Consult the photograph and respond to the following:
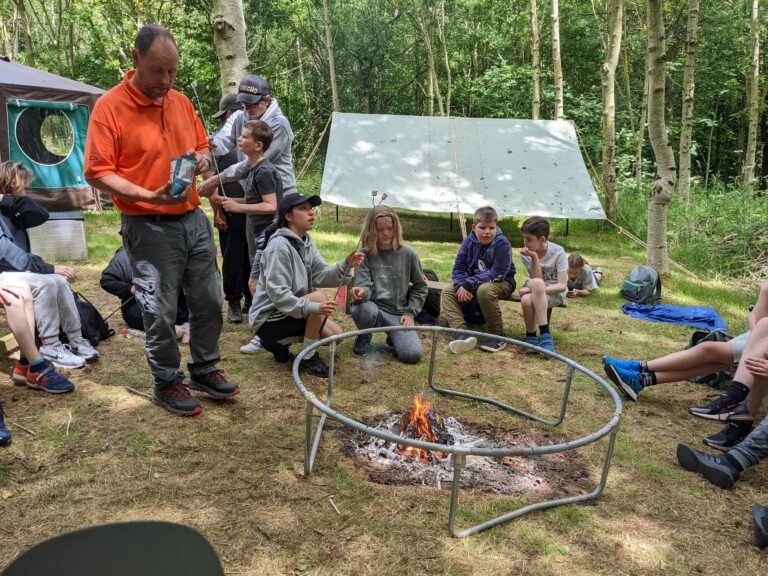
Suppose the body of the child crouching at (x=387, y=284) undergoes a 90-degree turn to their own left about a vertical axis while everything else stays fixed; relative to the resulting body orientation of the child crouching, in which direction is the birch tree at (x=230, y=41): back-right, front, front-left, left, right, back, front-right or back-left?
back-left

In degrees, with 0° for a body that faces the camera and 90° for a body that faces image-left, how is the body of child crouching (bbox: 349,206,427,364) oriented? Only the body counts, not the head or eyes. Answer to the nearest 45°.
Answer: approximately 0°

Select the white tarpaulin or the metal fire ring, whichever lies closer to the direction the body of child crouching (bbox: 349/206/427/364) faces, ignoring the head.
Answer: the metal fire ring

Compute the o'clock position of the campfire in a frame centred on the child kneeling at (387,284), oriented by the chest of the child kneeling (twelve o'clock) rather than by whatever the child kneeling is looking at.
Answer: The campfire is roughly at 12 o'clock from the child kneeling.

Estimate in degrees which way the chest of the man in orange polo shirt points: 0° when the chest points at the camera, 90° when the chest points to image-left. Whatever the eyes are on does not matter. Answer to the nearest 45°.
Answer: approximately 315°

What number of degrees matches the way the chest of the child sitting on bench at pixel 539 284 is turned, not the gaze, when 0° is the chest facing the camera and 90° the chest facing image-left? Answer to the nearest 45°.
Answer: approximately 45°

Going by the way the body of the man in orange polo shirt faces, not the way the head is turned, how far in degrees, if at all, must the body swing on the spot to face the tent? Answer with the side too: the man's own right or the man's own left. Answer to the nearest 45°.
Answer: approximately 135° to the man's own left

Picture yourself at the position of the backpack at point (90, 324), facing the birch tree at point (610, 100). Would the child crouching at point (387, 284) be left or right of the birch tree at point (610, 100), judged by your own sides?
right

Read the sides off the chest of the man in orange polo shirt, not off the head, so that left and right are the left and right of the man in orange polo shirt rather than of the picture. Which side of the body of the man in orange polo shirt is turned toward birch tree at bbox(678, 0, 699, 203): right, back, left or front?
left
